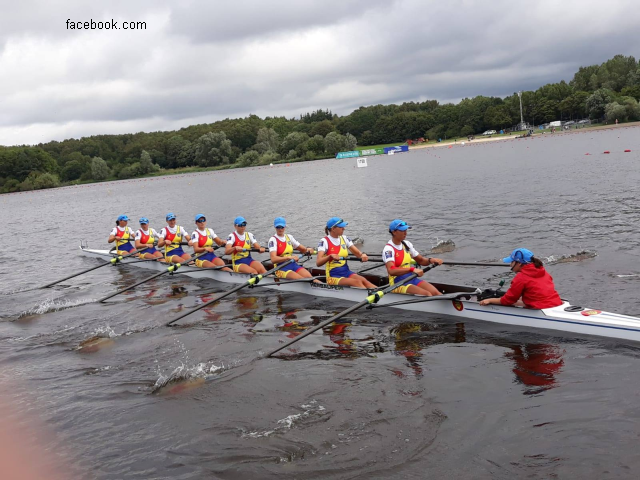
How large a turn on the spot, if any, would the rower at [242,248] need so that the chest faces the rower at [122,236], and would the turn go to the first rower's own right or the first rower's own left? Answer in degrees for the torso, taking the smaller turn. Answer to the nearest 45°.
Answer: approximately 180°

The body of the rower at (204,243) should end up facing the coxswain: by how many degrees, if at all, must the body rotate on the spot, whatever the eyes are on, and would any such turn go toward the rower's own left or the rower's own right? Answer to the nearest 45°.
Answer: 0° — they already face them

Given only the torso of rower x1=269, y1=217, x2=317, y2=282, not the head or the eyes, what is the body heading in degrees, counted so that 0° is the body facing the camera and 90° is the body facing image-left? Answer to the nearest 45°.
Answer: approximately 315°

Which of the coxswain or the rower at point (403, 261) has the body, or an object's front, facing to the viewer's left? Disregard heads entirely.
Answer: the coxswain

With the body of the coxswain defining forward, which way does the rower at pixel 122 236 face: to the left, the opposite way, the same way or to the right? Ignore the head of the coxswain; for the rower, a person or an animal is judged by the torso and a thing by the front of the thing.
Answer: the opposite way

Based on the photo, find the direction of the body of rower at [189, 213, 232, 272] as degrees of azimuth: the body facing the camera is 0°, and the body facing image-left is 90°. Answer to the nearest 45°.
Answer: approximately 315°

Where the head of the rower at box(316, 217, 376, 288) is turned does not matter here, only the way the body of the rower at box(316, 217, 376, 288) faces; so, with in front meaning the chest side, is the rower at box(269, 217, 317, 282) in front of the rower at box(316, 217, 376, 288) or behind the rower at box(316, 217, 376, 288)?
behind

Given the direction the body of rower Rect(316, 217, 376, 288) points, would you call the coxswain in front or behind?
in front

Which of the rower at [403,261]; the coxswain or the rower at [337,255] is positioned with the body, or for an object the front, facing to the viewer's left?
the coxswain

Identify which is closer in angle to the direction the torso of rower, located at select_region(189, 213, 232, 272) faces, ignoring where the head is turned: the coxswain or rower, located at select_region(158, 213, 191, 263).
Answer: the coxswain

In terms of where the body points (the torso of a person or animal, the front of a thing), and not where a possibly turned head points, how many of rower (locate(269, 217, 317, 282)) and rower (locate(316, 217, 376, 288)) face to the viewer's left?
0

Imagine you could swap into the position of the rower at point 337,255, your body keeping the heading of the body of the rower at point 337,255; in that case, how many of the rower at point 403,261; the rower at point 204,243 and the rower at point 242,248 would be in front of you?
1

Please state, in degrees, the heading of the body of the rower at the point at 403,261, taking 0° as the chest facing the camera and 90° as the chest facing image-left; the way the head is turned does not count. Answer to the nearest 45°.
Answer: approximately 315°
